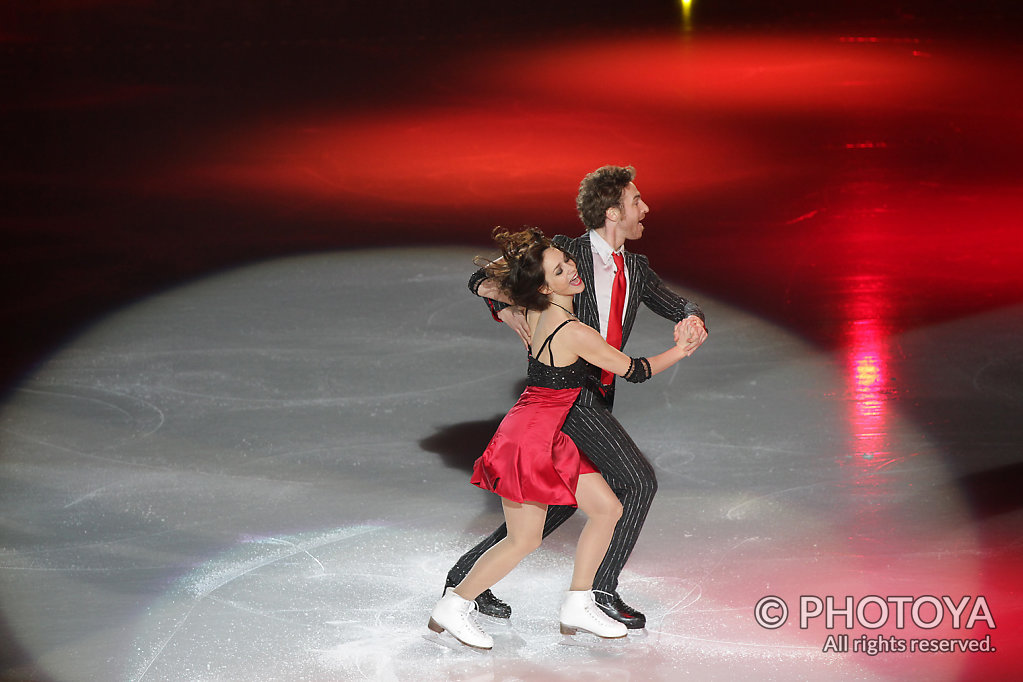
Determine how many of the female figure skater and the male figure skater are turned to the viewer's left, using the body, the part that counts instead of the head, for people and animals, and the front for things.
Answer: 0

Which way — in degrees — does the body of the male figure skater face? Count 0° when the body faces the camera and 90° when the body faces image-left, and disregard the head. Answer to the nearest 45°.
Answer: approximately 315°

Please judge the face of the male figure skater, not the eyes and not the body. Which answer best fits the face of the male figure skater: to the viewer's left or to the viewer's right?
to the viewer's right

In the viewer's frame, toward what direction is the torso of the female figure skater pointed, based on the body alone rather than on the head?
to the viewer's right
